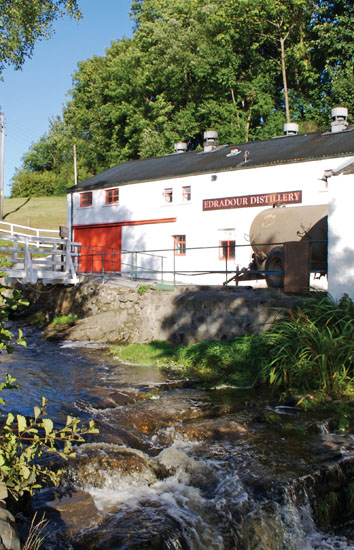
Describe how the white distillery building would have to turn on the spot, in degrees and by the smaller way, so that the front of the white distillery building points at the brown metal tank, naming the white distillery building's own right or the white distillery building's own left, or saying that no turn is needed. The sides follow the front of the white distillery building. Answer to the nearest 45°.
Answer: approximately 45° to the white distillery building's own left

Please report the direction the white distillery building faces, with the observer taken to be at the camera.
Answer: facing the viewer and to the left of the viewer

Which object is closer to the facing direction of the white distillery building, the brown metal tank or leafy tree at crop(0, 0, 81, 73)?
the leafy tree

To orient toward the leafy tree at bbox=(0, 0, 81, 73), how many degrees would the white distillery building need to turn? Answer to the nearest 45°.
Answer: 0° — it already faces it

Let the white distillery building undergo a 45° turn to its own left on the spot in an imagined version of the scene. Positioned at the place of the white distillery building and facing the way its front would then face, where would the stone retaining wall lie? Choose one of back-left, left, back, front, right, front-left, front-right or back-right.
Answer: front
